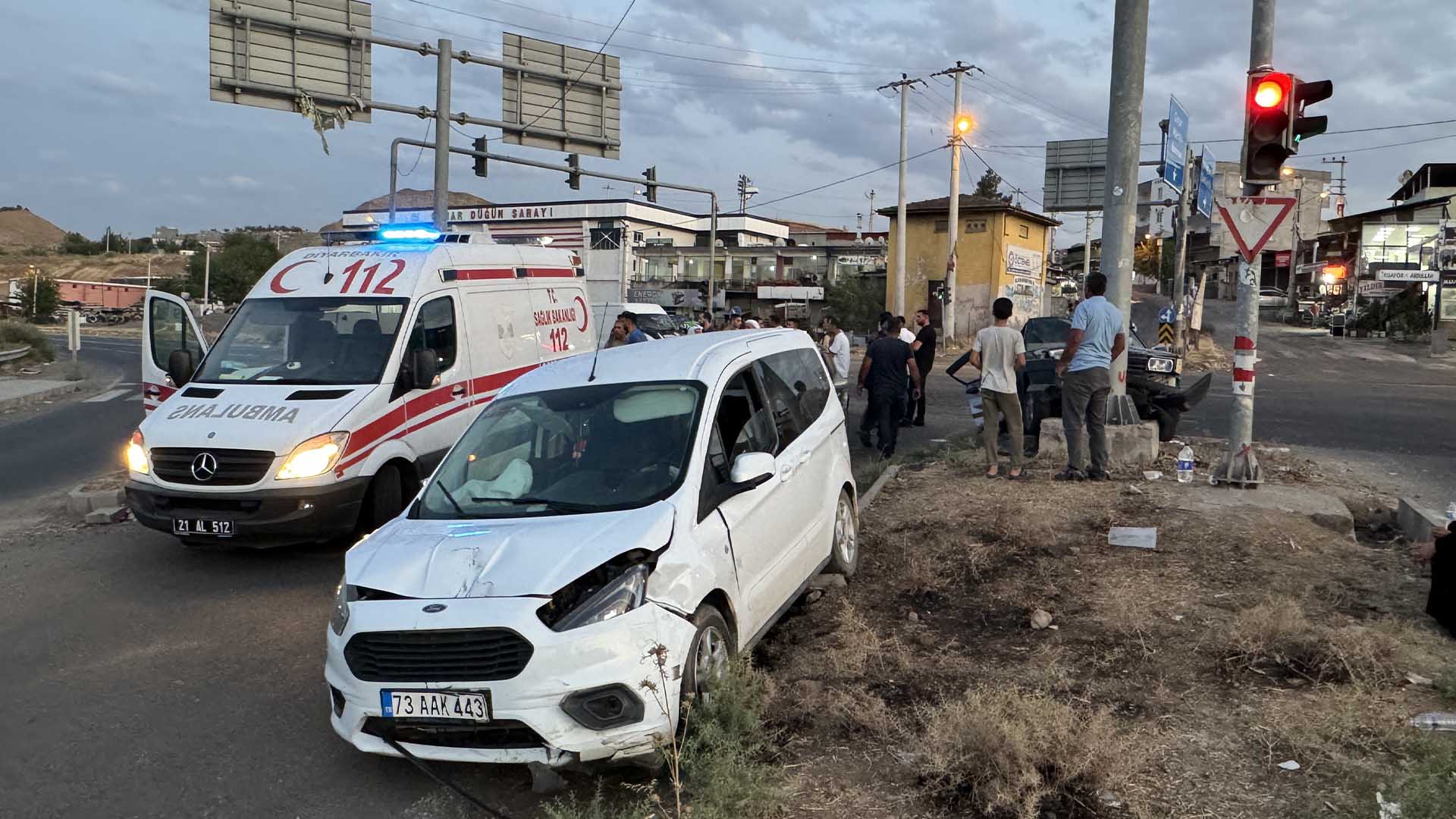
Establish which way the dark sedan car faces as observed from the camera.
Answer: facing the viewer and to the right of the viewer

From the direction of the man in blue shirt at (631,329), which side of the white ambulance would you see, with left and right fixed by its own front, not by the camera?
back

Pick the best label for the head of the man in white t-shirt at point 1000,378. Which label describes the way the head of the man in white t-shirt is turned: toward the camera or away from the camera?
away from the camera

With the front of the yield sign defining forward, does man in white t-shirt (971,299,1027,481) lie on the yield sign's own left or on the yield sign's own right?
on the yield sign's own right
